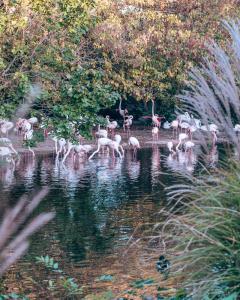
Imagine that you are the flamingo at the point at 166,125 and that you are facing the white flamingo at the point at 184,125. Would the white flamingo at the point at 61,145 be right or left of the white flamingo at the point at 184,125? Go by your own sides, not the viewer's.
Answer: right
